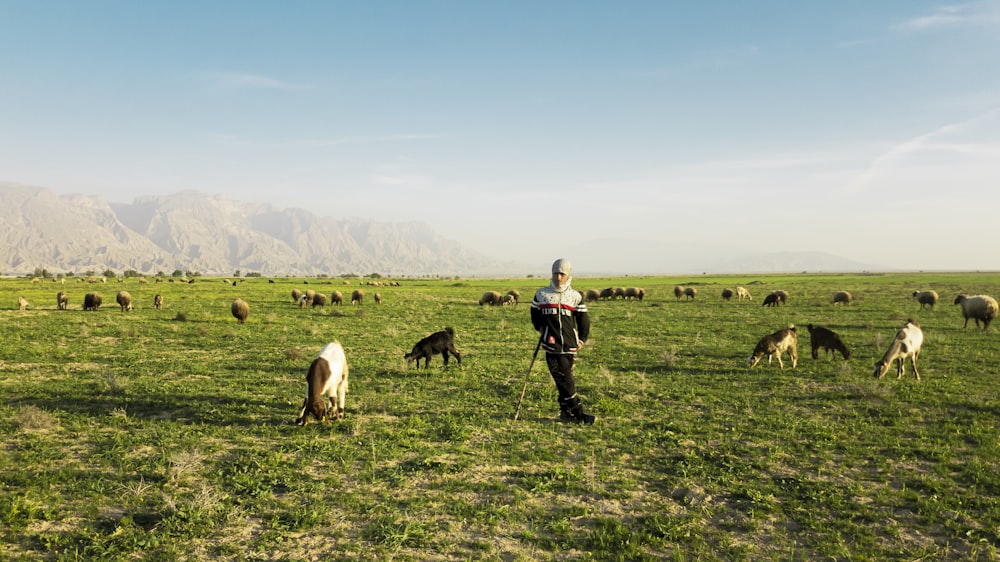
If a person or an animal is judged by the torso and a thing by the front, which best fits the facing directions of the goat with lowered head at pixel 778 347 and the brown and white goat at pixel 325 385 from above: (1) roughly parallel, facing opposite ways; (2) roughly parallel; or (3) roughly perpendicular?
roughly perpendicular

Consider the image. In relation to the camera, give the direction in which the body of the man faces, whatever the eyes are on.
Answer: toward the camera

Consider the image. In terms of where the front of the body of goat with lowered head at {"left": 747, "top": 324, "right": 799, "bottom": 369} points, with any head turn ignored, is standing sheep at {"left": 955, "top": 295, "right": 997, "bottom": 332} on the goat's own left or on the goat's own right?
on the goat's own right

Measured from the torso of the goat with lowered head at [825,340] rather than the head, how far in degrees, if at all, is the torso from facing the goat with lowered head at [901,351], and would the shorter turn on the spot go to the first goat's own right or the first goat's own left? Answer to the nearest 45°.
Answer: approximately 45° to the first goat's own right

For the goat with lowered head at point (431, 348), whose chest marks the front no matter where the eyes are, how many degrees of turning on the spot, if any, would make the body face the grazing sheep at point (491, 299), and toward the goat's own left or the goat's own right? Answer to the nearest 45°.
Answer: approximately 90° to the goat's own right

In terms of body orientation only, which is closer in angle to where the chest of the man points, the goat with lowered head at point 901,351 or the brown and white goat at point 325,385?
the brown and white goat

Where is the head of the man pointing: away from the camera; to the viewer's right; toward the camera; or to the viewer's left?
toward the camera

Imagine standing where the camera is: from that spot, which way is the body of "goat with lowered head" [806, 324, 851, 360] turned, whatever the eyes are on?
to the viewer's right

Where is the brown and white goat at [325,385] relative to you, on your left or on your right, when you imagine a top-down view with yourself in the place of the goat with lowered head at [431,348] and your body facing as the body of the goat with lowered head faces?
on your left

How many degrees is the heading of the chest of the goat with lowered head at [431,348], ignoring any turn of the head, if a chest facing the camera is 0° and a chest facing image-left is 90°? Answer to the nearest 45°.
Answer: approximately 90°

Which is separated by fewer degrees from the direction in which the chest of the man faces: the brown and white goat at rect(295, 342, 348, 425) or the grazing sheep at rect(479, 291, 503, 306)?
the brown and white goat

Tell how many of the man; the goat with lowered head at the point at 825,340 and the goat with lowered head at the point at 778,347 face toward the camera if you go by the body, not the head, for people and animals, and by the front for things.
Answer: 1

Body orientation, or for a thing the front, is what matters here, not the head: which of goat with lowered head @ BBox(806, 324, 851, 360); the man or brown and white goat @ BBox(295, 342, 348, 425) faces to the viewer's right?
the goat with lowered head

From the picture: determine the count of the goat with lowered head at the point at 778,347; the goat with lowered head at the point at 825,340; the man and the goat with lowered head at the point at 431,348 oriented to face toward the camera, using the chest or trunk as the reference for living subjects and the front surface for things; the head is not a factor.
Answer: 1

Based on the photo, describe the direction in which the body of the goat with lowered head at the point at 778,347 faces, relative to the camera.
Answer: to the viewer's left

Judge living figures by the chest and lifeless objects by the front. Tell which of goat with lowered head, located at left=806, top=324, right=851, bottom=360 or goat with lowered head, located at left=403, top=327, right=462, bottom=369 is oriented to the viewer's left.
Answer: goat with lowered head, located at left=403, top=327, right=462, bottom=369

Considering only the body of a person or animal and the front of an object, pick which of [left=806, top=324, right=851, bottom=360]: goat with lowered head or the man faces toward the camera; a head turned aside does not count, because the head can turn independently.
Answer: the man
